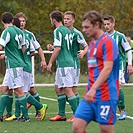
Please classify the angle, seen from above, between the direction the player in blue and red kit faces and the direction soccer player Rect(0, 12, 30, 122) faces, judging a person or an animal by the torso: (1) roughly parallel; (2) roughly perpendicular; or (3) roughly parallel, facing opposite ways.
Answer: roughly perpendicular
